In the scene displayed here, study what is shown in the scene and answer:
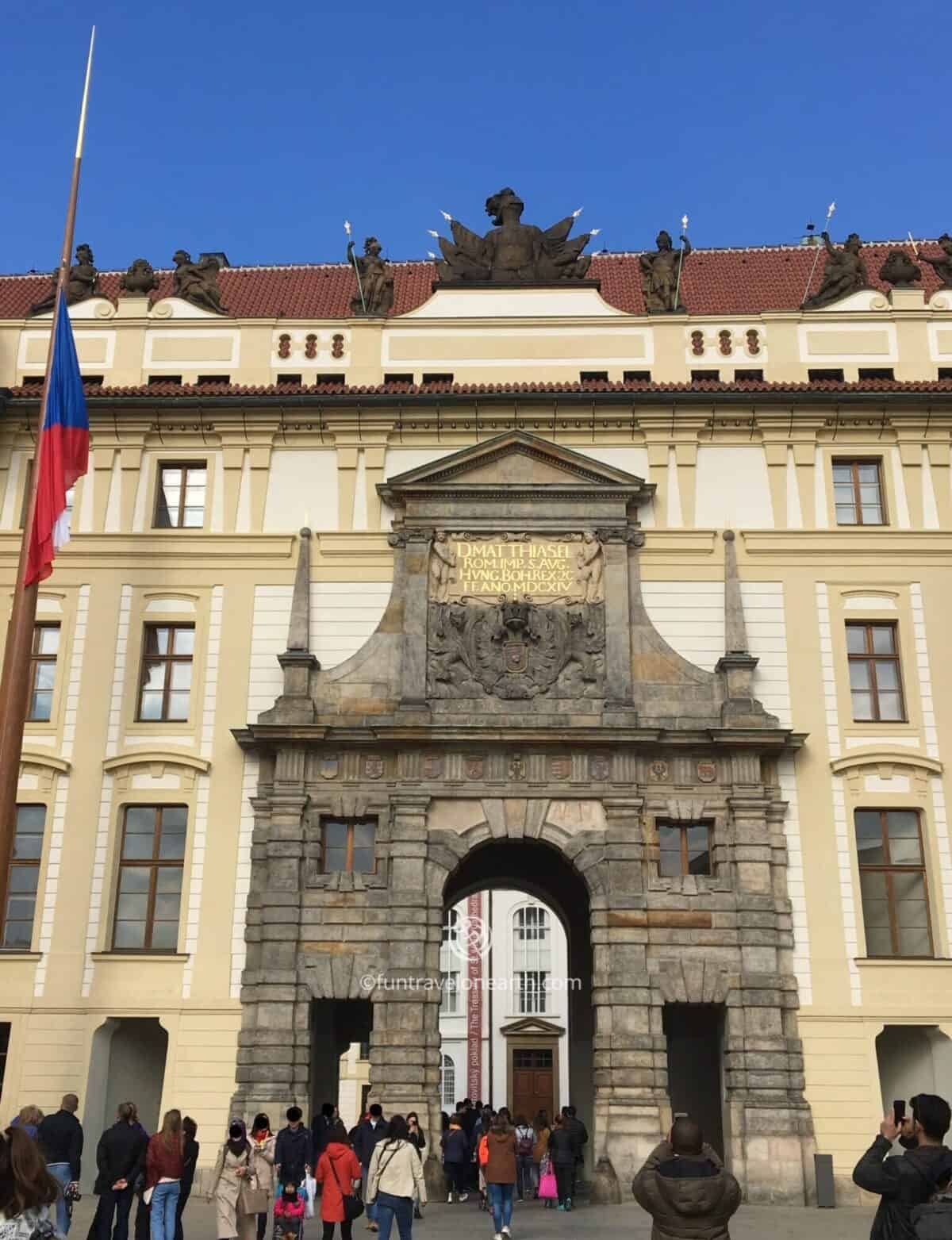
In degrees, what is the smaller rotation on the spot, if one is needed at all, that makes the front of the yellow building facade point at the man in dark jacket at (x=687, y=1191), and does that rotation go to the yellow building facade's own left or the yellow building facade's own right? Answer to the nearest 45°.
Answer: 0° — it already faces them

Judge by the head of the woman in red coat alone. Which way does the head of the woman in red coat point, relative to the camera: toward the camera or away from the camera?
away from the camera

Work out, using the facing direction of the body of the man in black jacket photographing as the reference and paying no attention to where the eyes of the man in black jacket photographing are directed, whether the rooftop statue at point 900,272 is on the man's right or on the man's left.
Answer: on the man's right

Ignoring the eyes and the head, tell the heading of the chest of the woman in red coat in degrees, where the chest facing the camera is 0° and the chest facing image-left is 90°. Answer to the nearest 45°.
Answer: approximately 180°

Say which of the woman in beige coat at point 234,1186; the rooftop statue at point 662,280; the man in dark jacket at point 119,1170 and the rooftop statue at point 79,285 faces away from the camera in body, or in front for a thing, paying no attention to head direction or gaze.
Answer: the man in dark jacket

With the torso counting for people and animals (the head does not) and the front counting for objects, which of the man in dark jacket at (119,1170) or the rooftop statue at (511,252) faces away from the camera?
the man in dark jacket

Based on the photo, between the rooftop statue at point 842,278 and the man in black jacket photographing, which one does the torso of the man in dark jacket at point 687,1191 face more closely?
the rooftop statue

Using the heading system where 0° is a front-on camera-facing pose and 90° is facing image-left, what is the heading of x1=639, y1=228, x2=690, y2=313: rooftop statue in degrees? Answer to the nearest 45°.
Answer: approximately 0°

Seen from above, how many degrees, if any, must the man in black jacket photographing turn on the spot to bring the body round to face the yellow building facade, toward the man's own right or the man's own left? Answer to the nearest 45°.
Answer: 0° — they already face it
